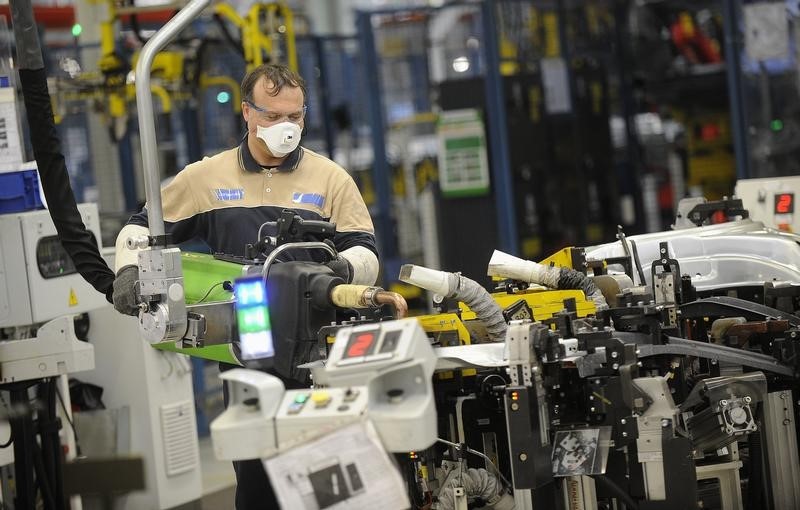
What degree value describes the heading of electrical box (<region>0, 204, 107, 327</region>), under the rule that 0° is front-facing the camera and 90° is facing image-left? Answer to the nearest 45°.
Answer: approximately 315°

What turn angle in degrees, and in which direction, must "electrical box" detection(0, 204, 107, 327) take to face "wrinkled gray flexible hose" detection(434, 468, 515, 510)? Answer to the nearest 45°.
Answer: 0° — it already faces it

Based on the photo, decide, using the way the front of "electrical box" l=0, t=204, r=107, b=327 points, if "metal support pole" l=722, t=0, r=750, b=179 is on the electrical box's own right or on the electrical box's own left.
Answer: on the electrical box's own left

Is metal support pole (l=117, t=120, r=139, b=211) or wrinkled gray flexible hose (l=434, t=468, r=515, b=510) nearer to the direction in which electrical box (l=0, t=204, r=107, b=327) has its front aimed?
the wrinkled gray flexible hose

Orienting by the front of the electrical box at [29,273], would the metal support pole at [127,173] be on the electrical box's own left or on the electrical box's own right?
on the electrical box's own left
